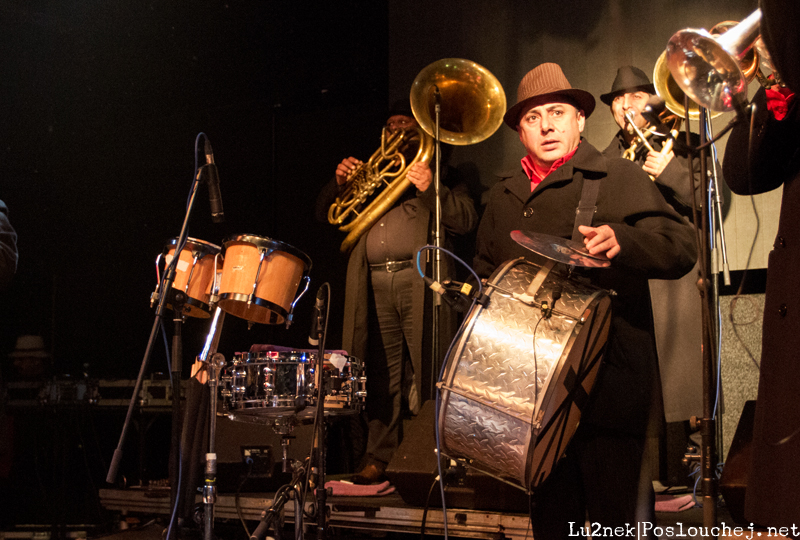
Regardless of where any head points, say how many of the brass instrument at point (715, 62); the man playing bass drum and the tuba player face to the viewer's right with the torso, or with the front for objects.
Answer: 0

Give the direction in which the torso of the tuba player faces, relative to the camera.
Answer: toward the camera

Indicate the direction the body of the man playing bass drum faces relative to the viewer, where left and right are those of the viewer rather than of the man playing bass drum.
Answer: facing the viewer and to the left of the viewer

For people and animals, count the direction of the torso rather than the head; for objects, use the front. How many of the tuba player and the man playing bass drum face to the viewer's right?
0

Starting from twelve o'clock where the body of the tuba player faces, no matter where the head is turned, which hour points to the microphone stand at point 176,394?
The microphone stand is roughly at 1 o'clock from the tuba player.

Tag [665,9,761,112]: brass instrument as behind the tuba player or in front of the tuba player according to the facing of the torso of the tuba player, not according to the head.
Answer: in front

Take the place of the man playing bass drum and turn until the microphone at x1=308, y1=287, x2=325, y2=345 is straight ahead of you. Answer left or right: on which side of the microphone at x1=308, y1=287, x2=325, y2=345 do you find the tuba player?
right

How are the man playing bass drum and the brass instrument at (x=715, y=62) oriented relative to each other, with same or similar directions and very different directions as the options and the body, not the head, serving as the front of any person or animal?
same or similar directions

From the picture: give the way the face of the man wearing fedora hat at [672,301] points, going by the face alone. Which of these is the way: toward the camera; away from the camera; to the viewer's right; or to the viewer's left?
toward the camera

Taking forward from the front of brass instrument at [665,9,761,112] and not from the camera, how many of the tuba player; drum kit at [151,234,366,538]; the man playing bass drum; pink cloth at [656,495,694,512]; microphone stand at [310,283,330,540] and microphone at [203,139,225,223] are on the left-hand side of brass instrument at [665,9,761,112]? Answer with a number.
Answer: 0

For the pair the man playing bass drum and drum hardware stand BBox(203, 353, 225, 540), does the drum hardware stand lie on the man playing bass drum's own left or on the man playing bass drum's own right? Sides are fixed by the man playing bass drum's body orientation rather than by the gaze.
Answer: on the man playing bass drum's own right
